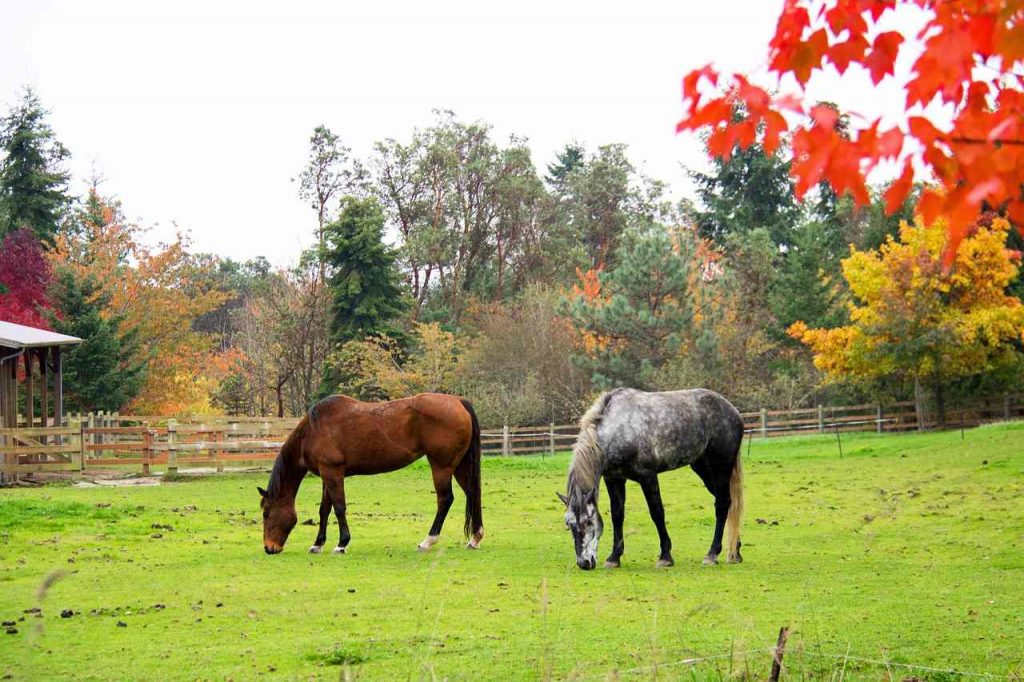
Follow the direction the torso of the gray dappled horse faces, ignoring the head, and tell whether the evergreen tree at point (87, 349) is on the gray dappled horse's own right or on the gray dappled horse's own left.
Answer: on the gray dappled horse's own right

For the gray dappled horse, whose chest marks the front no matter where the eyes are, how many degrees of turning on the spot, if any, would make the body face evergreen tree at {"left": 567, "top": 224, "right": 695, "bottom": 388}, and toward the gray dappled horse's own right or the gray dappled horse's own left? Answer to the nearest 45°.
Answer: approximately 135° to the gray dappled horse's own right

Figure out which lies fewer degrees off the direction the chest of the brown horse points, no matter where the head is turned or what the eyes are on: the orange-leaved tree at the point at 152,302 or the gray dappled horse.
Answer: the orange-leaved tree

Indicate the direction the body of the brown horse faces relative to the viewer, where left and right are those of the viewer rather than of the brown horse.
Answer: facing to the left of the viewer

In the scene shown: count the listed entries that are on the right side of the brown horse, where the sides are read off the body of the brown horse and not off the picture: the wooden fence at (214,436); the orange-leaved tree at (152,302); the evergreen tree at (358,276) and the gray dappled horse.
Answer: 3

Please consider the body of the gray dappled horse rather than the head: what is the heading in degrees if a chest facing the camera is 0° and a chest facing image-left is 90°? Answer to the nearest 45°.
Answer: approximately 45°

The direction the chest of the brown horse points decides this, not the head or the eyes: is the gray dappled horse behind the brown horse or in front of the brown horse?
behind

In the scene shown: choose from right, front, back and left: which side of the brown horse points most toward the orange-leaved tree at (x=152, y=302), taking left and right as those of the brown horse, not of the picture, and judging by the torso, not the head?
right

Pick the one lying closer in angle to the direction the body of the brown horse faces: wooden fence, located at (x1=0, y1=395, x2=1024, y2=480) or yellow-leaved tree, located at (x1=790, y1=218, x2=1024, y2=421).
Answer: the wooden fence

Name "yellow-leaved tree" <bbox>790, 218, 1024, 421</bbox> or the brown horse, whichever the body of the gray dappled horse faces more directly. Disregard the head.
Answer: the brown horse
